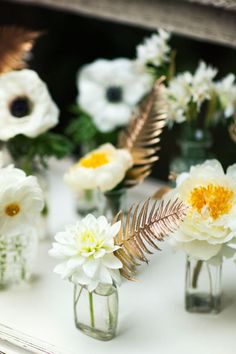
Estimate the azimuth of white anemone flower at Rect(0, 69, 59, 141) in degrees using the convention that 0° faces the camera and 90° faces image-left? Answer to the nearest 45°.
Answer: approximately 0°
